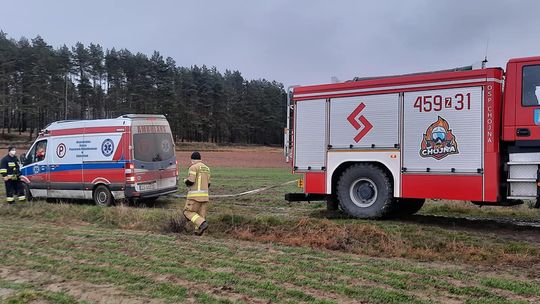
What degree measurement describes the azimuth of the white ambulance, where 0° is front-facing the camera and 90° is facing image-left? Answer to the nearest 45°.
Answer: approximately 135°

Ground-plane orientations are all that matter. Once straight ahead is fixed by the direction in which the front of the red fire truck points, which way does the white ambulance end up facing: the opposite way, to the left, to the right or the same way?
the opposite way

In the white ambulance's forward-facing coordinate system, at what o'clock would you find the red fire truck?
The red fire truck is roughly at 6 o'clock from the white ambulance.

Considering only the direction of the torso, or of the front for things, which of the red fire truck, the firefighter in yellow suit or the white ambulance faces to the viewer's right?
the red fire truck

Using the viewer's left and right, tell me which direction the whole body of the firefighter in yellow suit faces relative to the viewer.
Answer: facing away from the viewer and to the left of the viewer

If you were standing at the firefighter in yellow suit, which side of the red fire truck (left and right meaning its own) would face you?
back

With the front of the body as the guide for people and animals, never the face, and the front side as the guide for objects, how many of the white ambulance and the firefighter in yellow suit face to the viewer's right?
0

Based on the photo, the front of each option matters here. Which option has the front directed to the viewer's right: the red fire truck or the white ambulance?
the red fire truck

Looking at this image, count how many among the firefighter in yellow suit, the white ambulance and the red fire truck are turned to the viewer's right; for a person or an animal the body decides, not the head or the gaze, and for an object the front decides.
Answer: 1

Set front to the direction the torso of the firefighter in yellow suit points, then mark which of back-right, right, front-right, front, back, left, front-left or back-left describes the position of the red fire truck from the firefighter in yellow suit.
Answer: back-right

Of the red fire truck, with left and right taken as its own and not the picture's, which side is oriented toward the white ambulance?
back

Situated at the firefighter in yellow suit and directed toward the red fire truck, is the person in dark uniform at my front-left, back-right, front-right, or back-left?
back-left

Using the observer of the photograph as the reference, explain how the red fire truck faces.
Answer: facing to the right of the viewer

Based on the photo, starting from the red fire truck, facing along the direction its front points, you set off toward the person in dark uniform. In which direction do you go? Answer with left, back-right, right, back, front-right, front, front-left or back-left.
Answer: back
